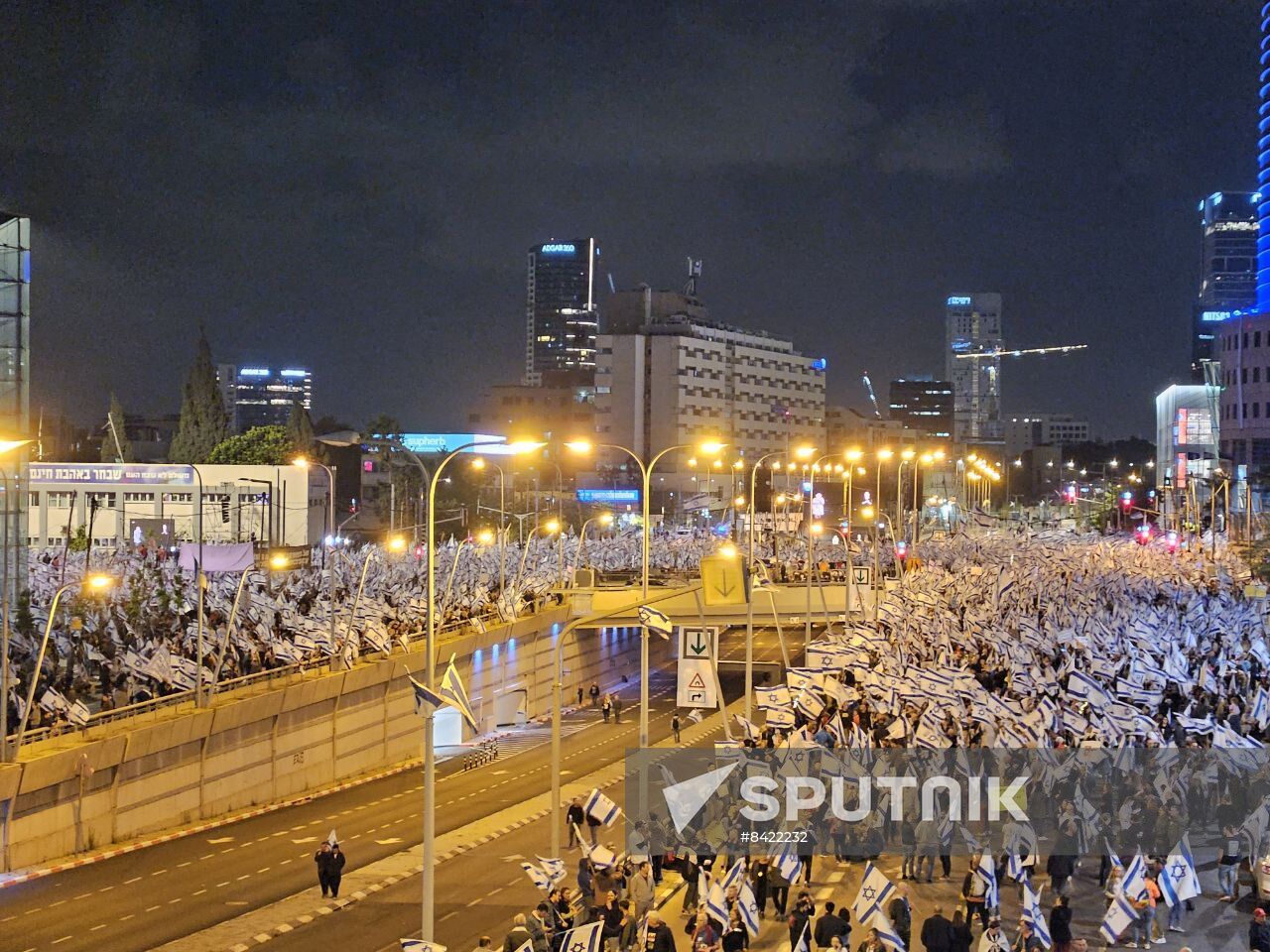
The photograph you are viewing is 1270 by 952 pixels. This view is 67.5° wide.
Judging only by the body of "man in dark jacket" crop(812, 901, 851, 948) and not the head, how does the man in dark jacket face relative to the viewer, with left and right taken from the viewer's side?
facing away from the viewer

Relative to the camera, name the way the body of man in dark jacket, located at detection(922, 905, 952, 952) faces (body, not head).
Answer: away from the camera

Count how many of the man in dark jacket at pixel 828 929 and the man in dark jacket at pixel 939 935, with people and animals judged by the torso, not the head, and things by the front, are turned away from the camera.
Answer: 2

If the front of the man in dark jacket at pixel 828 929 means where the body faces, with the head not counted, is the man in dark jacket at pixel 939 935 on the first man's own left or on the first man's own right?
on the first man's own right

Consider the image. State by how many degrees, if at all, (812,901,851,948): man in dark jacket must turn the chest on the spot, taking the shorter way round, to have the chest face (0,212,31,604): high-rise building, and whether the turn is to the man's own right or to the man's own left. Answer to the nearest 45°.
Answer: approximately 45° to the man's own left

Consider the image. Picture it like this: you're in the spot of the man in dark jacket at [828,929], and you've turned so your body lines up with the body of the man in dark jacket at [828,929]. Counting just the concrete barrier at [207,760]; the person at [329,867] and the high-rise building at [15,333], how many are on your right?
0

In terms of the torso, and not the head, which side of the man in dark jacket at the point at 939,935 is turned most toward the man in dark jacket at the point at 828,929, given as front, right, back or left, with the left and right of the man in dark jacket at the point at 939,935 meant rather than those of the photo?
left

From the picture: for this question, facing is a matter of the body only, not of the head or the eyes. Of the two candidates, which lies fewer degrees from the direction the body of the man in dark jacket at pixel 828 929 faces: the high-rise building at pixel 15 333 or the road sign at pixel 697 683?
the road sign

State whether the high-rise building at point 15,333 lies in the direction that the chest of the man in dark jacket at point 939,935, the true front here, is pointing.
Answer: no

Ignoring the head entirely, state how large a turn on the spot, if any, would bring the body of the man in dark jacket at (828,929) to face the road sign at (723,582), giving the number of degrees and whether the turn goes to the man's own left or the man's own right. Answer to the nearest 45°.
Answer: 0° — they already face it

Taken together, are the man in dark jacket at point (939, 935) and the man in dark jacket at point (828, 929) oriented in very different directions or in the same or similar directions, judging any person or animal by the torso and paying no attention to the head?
same or similar directions
